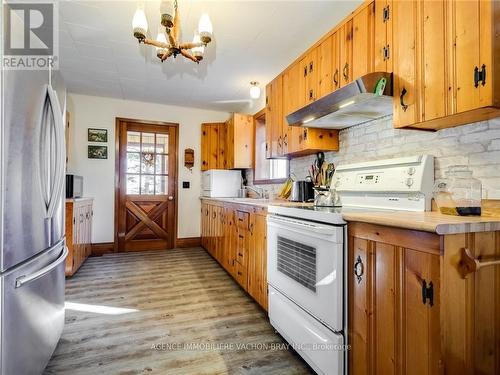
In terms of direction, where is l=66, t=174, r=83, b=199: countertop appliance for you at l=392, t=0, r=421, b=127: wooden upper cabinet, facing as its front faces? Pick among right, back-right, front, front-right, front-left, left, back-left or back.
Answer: front-right

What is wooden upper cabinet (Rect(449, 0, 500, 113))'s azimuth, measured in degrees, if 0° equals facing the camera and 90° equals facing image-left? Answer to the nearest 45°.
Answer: approximately 45°

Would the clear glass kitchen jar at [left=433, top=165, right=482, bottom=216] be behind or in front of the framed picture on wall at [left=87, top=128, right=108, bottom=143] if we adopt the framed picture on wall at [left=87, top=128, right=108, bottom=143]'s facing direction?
in front

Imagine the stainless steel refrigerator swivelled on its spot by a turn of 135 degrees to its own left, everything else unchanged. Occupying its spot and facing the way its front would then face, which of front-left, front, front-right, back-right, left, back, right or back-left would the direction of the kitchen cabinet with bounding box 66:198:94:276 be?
front

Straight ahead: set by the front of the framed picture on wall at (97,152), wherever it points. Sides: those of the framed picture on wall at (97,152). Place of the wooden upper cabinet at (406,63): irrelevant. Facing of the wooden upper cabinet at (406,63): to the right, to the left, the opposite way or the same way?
to the right

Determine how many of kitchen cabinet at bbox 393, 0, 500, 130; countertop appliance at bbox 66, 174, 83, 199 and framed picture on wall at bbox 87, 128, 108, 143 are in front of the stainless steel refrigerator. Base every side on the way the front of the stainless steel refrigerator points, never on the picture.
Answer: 1

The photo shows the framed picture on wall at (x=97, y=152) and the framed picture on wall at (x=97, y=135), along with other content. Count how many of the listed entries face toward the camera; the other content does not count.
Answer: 2

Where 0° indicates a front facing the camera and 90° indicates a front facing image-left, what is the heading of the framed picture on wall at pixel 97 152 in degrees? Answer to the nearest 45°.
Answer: approximately 0°

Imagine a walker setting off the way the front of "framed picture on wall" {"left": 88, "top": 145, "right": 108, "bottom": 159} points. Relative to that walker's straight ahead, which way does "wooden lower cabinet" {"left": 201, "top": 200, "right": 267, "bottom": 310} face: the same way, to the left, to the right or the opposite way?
to the right

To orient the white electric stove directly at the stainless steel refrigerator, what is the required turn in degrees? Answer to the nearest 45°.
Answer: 0° — it already faces it
